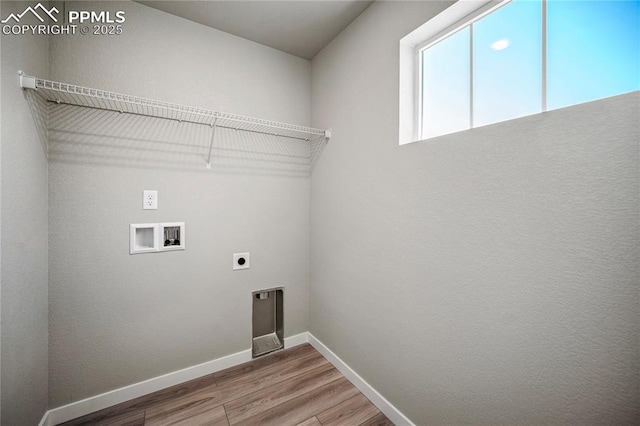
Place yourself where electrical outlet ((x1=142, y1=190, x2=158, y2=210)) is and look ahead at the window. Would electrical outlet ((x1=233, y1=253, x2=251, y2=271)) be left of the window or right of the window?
left

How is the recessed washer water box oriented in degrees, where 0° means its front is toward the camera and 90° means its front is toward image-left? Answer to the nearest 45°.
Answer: approximately 315°
